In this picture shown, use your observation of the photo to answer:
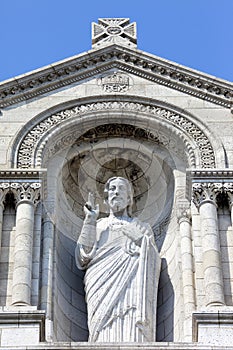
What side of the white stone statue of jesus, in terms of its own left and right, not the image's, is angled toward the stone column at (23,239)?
right

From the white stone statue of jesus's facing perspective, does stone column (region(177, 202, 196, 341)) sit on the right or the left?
on its left

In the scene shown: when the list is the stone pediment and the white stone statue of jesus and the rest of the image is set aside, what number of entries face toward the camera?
2

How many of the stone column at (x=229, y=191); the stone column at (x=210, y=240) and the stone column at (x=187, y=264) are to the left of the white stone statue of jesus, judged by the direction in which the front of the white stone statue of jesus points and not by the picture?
3

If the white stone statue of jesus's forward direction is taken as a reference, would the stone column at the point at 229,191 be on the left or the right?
on its left

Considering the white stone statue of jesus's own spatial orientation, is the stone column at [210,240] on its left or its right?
on its left

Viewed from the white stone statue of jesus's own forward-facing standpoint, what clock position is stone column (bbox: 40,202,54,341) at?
The stone column is roughly at 3 o'clock from the white stone statue of jesus.
